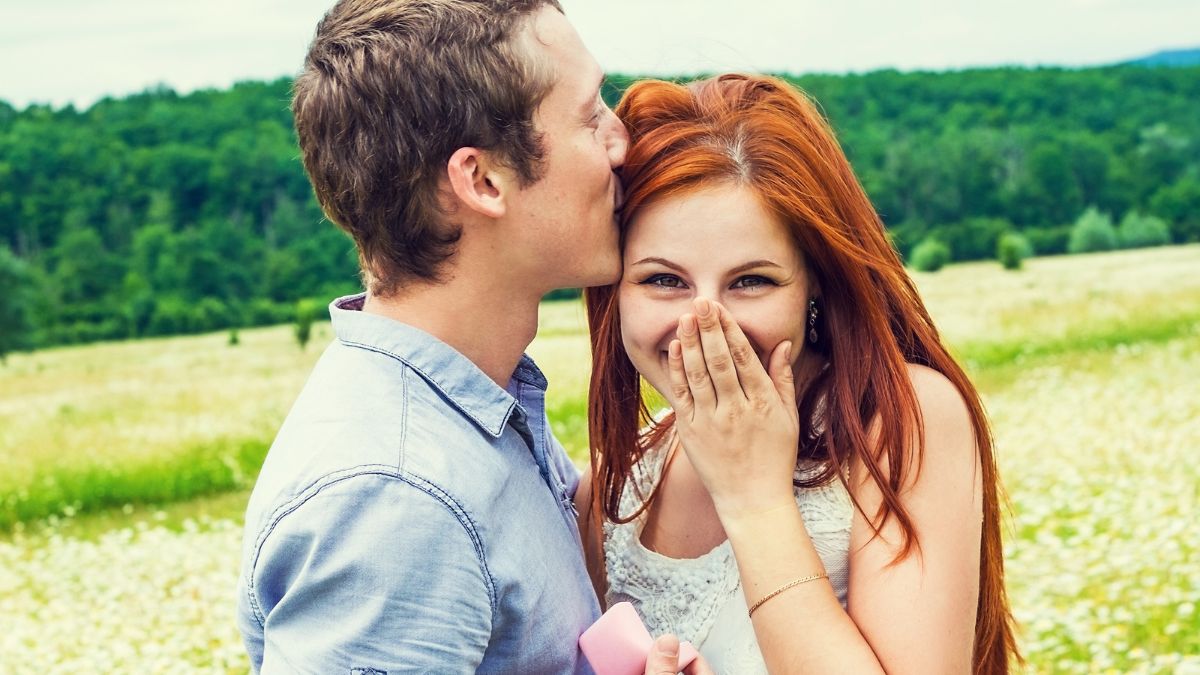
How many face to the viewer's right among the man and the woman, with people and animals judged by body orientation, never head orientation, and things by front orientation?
1

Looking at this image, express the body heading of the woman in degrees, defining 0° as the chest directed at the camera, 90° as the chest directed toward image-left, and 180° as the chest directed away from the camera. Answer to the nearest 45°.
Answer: approximately 45°

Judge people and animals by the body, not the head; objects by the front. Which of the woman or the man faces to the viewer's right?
the man

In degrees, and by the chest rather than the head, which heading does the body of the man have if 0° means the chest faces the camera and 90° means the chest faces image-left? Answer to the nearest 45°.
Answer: approximately 270°

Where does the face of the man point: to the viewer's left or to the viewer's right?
to the viewer's right

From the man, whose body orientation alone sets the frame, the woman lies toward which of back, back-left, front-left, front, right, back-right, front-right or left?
front
